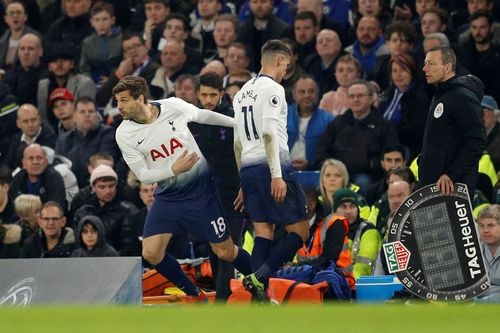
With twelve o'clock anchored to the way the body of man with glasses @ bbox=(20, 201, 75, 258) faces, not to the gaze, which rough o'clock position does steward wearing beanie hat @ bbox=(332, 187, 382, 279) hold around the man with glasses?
The steward wearing beanie hat is roughly at 10 o'clock from the man with glasses.

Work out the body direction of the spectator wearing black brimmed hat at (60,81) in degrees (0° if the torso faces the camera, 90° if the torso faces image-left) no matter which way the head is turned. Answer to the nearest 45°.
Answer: approximately 0°

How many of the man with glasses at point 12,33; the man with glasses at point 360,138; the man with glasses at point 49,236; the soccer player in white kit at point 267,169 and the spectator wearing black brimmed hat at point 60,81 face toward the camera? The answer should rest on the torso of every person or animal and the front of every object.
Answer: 4

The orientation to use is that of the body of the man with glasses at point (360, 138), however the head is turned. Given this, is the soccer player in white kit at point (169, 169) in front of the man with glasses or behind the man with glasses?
in front

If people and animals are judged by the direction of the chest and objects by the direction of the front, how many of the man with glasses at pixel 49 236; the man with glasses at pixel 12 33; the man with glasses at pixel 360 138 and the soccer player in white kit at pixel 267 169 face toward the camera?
3
